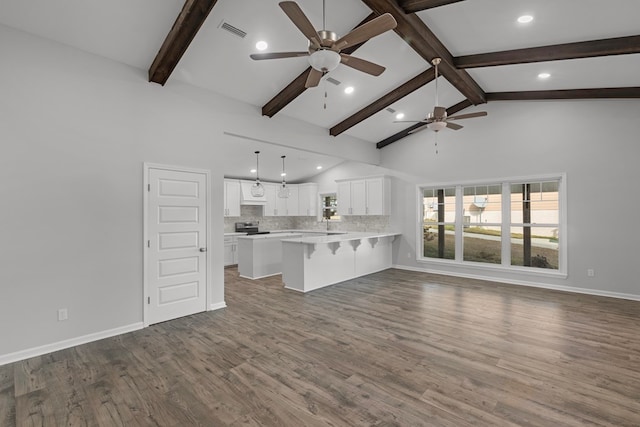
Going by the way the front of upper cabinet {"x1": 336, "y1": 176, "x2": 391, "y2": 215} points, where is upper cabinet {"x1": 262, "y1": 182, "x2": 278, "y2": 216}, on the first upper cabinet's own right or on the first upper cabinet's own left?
on the first upper cabinet's own right

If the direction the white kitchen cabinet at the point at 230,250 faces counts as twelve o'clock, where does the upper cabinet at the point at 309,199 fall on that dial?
The upper cabinet is roughly at 10 o'clock from the white kitchen cabinet.

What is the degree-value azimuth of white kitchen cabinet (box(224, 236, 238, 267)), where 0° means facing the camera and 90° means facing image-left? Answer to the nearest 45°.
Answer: approximately 315°

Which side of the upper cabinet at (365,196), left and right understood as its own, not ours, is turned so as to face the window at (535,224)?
left

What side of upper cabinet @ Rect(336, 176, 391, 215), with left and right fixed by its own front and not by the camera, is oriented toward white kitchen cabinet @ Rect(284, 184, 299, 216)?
right

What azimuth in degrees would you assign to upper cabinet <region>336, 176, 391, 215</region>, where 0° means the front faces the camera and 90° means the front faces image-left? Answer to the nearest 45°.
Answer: approximately 45°

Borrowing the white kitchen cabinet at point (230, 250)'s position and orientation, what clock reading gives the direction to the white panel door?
The white panel door is roughly at 2 o'clock from the white kitchen cabinet.

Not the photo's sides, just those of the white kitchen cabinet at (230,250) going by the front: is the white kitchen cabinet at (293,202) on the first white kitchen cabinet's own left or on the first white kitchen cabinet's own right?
on the first white kitchen cabinet's own left

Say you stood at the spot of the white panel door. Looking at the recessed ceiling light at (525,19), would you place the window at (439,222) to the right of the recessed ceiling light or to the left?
left

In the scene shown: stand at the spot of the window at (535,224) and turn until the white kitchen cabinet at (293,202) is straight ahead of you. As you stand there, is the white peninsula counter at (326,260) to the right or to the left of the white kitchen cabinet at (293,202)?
left
